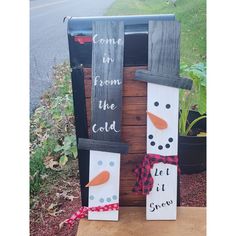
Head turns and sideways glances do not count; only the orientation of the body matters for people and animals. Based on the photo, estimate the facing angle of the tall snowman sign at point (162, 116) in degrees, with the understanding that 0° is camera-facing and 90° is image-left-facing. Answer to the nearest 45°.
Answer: approximately 0°

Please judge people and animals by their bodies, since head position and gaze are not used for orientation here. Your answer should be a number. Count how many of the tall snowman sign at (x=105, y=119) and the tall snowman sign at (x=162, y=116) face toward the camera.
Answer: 2
